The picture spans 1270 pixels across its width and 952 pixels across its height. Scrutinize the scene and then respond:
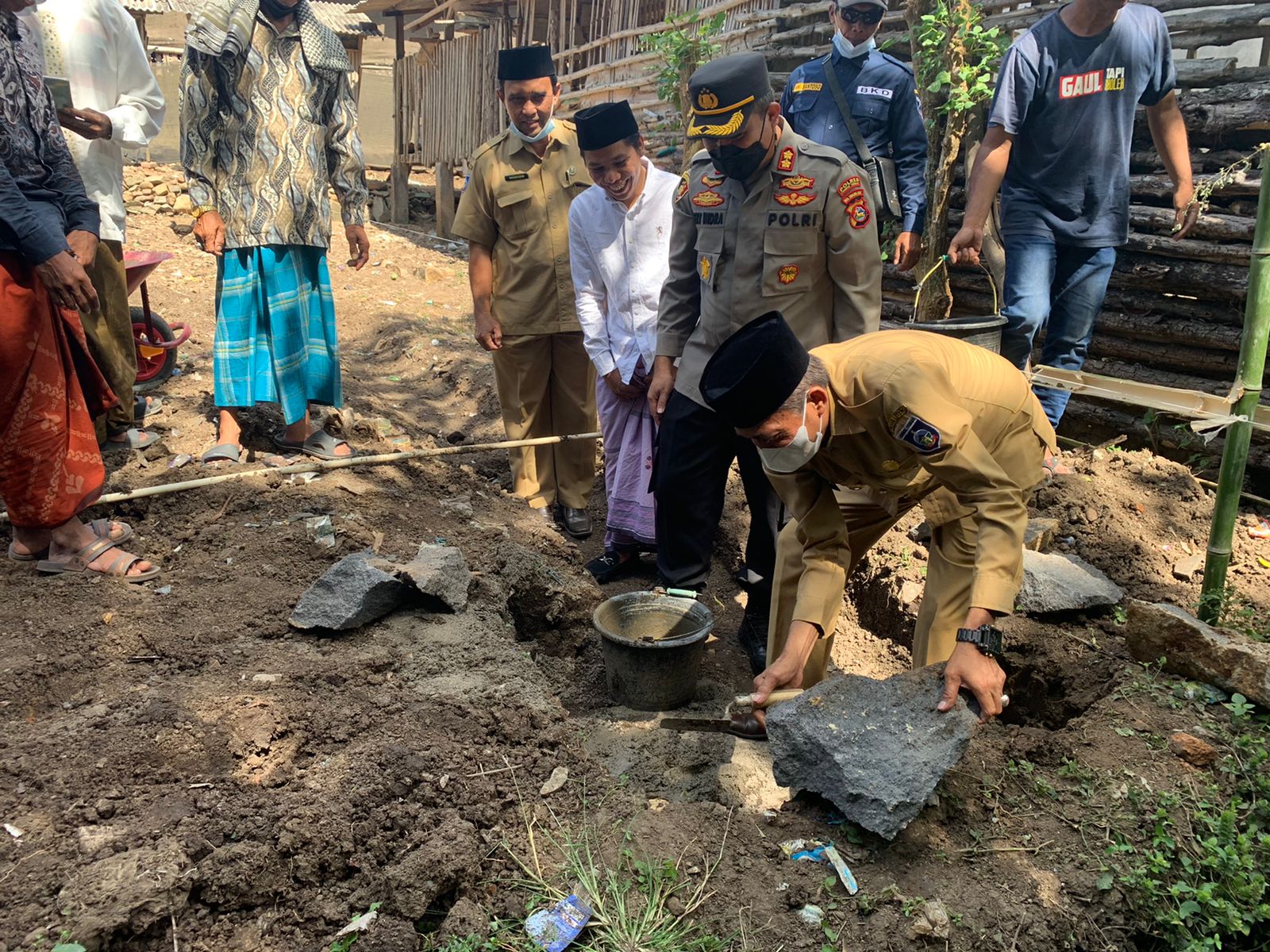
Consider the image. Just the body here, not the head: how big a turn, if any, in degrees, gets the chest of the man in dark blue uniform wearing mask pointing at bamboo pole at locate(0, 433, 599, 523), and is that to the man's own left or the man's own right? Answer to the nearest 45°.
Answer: approximately 45° to the man's own right

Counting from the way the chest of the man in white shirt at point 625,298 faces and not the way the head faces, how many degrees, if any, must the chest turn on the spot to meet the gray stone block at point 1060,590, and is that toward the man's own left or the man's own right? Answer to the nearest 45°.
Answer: approximately 45° to the man's own left

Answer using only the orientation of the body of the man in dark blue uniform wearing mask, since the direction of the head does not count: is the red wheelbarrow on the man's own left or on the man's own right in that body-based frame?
on the man's own right

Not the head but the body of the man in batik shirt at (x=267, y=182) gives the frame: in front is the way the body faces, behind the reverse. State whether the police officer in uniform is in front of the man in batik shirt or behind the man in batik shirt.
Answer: in front

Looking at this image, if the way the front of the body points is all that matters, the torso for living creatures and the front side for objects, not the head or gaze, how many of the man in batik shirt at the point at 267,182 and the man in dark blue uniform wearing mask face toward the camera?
2

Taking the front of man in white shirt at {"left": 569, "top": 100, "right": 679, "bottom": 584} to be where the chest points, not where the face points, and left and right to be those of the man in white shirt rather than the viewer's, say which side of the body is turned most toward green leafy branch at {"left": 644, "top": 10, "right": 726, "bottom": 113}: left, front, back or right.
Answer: back

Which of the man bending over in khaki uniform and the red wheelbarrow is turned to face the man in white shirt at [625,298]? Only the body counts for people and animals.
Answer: the red wheelbarrow

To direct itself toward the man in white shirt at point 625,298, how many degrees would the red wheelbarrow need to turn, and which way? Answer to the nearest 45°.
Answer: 0° — it already faces them

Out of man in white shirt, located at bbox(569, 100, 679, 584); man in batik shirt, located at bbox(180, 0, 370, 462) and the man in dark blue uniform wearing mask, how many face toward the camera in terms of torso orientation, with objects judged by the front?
3

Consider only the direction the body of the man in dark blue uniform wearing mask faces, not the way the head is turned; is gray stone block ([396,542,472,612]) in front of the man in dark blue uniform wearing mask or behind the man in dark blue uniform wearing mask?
in front

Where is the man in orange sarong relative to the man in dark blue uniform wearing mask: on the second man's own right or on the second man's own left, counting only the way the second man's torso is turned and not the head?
on the second man's own right

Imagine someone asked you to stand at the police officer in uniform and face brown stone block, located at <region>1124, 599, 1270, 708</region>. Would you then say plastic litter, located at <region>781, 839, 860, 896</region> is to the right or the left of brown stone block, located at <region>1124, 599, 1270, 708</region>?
right
